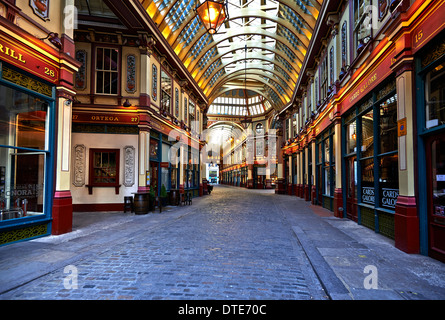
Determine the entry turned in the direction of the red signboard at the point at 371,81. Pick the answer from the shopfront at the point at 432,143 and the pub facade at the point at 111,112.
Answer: the pub facade

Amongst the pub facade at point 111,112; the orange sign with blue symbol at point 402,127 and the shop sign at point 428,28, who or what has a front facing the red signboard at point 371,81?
the pub facade

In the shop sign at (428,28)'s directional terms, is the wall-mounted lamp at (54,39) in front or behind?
in front

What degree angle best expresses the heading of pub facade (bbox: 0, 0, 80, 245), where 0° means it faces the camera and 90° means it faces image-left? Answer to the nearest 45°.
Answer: approximately 315°

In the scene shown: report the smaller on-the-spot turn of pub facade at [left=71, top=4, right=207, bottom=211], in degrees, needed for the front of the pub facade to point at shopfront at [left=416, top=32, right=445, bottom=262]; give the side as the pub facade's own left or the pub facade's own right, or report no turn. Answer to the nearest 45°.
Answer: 0° — it already faces it

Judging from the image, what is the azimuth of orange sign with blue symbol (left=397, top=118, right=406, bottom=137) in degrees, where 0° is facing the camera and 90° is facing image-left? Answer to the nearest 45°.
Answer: approximately 45°

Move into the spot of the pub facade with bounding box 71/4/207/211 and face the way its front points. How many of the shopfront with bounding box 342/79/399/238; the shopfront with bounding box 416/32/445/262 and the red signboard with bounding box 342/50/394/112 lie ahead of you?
3

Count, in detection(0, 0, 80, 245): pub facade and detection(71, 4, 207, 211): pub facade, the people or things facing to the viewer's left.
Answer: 0

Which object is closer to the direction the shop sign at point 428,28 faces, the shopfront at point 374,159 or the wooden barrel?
the wooden barrel
